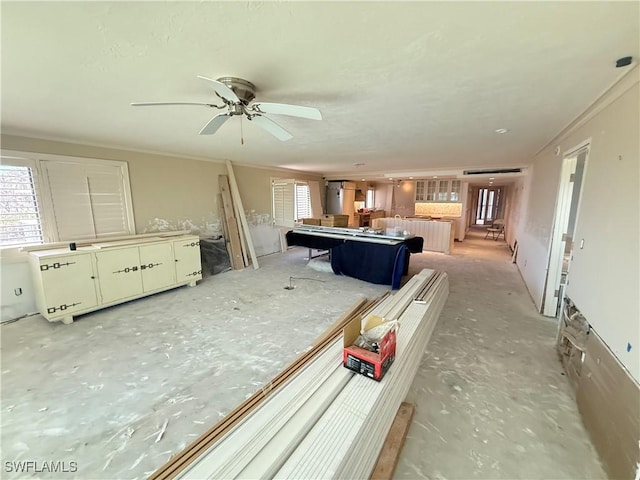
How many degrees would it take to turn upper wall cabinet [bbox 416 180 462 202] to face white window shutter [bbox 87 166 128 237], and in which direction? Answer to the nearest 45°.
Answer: approximately 45° to its right

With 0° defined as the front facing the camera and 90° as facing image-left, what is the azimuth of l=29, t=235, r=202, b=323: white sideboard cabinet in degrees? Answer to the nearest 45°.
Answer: approximately 315°

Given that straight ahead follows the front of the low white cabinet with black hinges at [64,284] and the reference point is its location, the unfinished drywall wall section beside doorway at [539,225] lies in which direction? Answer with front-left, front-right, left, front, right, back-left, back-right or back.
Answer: front

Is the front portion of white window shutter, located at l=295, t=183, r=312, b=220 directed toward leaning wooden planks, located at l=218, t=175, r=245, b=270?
no

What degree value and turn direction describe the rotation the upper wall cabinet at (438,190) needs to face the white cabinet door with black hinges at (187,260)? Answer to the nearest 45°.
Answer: approximately 45° to its right

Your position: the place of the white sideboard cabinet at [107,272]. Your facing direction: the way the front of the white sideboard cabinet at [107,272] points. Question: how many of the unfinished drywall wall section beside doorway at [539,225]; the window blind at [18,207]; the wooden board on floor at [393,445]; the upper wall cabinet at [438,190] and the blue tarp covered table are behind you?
1

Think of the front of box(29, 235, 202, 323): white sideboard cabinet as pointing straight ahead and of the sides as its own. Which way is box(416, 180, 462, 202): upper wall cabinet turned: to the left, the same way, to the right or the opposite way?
to the right

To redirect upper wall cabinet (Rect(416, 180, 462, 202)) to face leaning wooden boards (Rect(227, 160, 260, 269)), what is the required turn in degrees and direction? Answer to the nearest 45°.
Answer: approximately 45° to its right

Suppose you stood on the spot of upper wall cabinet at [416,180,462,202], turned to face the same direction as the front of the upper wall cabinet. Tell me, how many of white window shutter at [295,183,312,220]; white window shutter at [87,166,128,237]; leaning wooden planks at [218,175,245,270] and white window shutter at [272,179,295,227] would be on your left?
0

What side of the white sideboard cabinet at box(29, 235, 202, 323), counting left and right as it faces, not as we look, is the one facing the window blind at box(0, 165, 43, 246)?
right

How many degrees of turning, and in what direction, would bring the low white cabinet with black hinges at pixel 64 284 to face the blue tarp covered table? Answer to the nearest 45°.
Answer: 0° — it already faces it

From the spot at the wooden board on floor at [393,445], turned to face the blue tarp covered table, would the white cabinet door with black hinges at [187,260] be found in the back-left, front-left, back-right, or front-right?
front-left

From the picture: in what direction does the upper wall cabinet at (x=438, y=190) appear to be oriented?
toward the camera

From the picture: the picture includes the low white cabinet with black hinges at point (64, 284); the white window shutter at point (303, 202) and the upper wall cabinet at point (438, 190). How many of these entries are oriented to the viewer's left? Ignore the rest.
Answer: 0

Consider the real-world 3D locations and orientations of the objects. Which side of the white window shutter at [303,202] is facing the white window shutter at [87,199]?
right

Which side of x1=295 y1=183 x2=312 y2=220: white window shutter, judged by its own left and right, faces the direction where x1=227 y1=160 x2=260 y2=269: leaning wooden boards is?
right

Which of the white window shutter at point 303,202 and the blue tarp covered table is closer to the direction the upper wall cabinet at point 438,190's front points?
the blue tarp covered table

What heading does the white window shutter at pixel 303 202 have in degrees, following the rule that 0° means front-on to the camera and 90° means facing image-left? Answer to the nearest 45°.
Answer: approximately 315°

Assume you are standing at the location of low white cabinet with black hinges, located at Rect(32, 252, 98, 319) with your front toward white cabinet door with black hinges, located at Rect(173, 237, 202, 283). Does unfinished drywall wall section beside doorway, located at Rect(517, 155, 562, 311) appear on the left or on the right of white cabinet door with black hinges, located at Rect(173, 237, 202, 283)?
right
